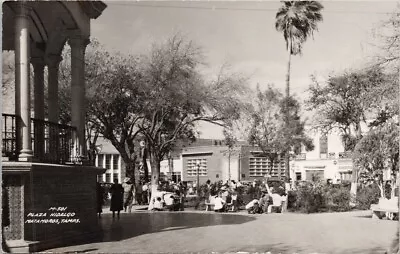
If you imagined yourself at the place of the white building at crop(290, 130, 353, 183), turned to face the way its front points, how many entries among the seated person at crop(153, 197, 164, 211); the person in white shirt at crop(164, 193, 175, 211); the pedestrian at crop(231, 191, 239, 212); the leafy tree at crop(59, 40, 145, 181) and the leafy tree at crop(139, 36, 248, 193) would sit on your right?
5

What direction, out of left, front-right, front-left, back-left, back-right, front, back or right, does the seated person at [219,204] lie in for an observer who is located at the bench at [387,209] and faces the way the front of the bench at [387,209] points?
right

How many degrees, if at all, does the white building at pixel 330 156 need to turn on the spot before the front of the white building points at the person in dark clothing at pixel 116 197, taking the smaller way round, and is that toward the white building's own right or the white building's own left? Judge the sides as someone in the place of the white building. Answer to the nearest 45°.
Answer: approximately 45° to the white building's own right

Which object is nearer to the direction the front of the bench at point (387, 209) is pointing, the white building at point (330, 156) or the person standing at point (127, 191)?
the person standing

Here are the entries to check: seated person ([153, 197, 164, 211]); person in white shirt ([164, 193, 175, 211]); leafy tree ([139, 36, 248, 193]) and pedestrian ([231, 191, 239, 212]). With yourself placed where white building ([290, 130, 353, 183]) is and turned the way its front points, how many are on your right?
4

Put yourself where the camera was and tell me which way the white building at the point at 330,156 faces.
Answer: facing the viewer

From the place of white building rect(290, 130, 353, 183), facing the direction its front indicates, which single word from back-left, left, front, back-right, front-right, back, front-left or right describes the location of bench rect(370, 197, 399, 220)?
front

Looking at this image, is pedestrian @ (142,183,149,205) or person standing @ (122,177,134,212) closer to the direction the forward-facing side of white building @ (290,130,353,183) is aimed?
the person standing

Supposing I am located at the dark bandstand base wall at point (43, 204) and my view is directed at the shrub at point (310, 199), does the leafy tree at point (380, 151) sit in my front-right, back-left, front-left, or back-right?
front-right

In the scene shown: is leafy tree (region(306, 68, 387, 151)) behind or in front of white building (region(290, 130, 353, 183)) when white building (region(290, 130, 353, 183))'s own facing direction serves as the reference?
in front

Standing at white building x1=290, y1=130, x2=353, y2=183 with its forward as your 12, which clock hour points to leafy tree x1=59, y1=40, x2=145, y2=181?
The leafy tree is roughly at 1 o'clock from the white building.

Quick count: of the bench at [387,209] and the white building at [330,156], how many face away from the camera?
0

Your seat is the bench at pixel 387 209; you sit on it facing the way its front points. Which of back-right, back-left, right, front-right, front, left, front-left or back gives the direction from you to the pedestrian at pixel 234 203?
right

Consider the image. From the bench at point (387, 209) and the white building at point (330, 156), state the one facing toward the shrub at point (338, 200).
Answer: the white building
